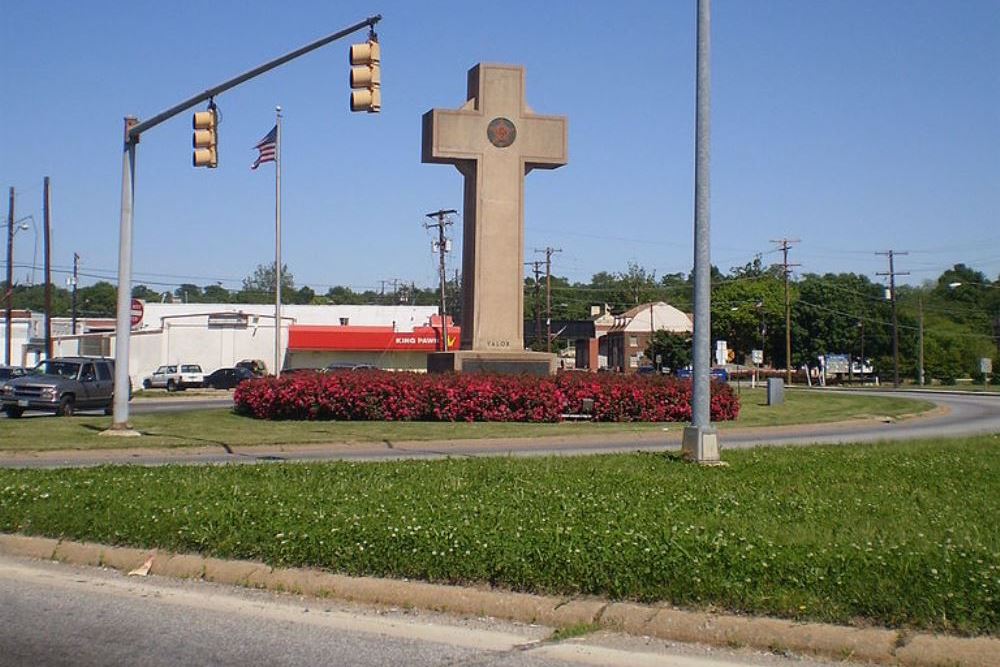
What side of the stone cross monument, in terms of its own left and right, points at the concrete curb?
front

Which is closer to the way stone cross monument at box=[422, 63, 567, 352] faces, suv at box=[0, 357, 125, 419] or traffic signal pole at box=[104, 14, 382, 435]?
the traffic signal pole

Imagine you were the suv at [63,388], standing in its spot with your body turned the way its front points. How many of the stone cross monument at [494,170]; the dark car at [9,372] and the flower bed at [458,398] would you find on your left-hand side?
2

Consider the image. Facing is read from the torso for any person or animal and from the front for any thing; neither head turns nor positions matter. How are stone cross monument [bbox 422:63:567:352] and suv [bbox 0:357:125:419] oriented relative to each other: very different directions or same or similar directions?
same or similar directions

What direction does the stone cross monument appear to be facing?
toward the camera

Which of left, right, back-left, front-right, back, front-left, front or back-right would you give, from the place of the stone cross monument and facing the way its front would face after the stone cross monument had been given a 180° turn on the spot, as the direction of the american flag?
front-left

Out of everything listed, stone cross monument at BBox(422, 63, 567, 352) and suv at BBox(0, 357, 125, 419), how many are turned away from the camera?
0

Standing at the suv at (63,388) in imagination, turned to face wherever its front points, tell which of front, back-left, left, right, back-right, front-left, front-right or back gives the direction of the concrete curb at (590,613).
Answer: front-left

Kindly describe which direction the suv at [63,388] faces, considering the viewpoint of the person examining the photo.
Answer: facing the viewer and to the left of the viewer

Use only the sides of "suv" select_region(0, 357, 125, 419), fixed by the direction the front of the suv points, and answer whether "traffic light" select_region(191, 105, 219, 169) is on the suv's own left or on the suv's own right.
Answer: on the suv's own left
